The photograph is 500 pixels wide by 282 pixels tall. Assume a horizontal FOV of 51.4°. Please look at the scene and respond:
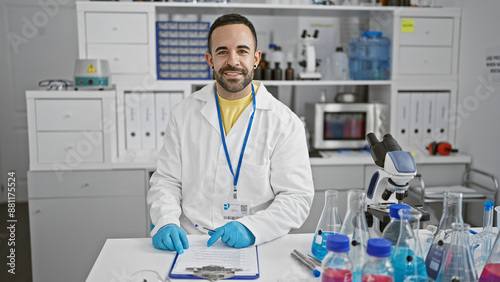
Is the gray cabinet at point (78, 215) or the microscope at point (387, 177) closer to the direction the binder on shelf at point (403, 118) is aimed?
the microscope

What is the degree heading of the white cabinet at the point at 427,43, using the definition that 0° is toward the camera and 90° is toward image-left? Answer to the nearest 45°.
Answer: approximately 0°

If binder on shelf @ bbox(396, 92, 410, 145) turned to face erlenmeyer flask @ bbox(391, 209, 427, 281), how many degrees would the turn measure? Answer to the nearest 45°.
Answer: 0° — it already faces it

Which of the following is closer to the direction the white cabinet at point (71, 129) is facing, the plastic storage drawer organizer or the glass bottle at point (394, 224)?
the glass bottle

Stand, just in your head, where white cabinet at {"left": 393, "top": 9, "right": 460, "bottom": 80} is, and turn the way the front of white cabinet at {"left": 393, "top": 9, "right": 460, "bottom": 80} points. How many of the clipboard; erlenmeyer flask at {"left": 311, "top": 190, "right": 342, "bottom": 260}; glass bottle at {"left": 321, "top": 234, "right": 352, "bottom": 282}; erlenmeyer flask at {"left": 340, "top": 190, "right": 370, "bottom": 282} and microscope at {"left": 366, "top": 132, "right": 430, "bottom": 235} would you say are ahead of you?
5

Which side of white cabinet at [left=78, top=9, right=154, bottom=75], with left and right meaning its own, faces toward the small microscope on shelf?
left

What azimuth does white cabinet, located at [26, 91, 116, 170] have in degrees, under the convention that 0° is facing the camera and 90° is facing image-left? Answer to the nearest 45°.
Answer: approximately 0°

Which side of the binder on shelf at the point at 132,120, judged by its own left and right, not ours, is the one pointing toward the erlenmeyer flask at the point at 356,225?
front
